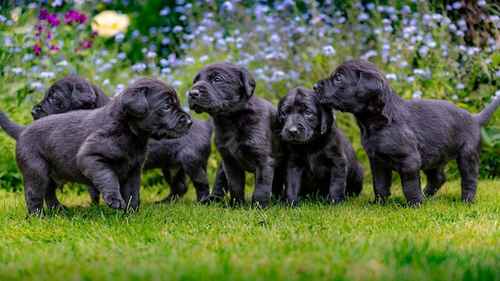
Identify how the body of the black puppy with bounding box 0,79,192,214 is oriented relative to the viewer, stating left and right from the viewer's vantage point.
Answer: facing to the right of the viewer

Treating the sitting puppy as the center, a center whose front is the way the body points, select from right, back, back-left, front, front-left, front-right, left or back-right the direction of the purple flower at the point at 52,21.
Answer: right

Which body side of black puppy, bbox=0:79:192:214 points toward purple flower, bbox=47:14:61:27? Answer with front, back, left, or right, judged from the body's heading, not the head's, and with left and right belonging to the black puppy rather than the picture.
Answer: left

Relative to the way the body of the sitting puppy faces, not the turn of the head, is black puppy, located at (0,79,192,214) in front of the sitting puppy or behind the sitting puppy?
in front

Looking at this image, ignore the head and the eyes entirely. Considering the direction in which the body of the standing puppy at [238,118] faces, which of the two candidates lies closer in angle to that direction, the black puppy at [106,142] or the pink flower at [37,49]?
the black puppy

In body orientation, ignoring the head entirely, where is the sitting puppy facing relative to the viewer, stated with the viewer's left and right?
facing the viewer and to the left of the viewer

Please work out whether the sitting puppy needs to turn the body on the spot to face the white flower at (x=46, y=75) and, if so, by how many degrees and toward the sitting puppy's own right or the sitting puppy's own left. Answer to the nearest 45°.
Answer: approximately 90° to the sitting puppy's own right

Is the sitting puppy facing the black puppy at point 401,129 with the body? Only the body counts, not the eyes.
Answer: no

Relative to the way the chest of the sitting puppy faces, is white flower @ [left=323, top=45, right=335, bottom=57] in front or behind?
behind

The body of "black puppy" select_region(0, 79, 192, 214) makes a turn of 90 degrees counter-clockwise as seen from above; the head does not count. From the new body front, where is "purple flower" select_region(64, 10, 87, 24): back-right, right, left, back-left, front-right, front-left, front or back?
front

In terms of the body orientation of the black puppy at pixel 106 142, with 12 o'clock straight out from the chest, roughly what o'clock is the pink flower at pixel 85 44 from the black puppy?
The pink flower is roughly at 9 o'clock from the black puppy.
